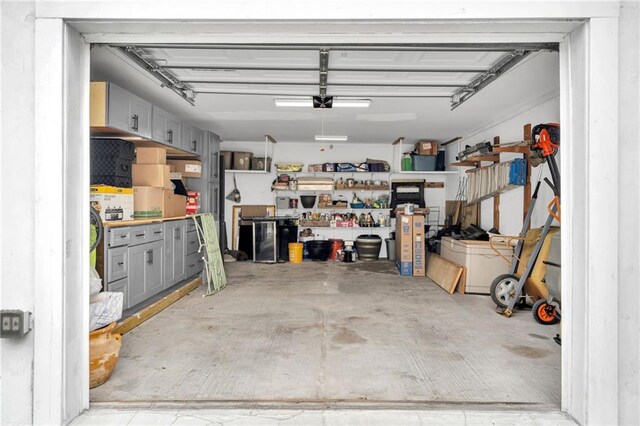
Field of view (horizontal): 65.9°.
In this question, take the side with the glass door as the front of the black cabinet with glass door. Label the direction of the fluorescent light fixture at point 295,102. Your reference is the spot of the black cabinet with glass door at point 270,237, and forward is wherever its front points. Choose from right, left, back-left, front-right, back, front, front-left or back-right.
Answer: front

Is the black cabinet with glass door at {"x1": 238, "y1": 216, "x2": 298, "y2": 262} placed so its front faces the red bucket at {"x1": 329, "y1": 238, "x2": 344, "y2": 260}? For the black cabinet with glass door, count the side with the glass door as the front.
no

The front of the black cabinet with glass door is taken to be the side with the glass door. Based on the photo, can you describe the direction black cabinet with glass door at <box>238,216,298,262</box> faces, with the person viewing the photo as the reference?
facing the viewer

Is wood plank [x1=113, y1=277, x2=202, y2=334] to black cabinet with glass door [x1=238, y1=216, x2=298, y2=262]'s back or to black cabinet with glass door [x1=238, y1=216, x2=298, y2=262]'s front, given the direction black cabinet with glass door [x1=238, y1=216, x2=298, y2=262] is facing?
to the front

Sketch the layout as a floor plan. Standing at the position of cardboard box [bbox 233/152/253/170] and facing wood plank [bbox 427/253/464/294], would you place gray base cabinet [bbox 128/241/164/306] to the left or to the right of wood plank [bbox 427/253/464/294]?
right

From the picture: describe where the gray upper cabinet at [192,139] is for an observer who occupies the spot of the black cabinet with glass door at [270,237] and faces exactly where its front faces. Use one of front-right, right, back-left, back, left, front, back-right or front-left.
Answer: front-right

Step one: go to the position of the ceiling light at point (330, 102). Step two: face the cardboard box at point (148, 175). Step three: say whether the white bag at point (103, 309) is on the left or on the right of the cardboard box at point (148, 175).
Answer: left

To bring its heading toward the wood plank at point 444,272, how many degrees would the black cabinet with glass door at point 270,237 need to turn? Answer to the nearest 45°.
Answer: approximately 45° to its left

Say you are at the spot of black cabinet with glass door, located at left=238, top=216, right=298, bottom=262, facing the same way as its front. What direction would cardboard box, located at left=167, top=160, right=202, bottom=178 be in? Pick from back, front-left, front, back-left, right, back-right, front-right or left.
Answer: front-right

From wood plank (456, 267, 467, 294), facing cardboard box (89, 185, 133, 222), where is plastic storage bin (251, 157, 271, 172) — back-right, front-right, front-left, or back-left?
front-right

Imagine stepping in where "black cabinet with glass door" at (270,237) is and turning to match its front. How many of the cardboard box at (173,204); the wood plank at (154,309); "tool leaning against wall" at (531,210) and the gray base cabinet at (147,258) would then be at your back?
0

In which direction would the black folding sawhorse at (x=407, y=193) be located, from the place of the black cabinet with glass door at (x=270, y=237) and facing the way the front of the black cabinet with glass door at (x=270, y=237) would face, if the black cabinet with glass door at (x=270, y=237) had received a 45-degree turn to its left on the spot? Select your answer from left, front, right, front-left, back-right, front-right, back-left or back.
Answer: front-left

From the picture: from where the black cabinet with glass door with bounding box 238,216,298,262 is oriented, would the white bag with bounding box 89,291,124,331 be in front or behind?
in front

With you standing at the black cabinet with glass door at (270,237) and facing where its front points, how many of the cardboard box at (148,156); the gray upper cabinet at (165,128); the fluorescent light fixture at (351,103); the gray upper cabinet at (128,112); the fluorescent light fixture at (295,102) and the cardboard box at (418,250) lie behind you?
0

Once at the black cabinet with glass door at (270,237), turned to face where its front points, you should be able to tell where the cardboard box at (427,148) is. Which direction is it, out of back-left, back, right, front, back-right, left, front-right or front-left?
left

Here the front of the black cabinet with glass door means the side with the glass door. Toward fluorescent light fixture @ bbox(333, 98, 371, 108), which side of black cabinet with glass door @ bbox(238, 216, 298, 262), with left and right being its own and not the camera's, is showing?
front
